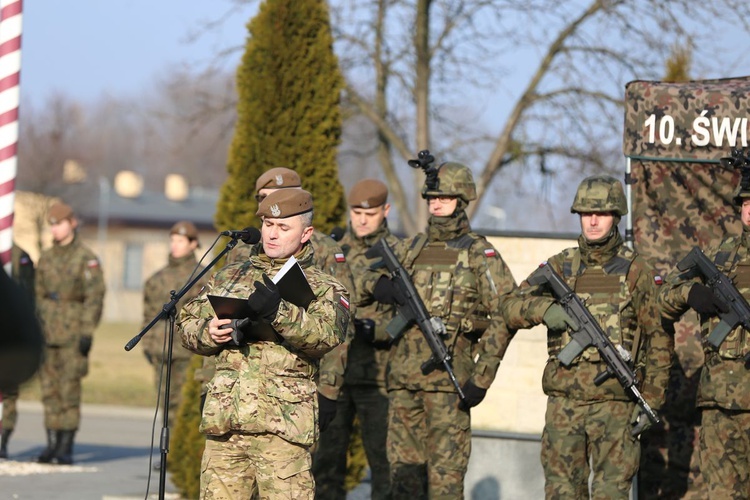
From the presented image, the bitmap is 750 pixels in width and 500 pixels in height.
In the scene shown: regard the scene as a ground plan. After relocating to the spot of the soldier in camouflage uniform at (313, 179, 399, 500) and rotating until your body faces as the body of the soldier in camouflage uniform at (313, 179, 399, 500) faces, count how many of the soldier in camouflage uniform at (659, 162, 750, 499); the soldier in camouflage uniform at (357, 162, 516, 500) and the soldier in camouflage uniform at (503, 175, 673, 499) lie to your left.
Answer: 3

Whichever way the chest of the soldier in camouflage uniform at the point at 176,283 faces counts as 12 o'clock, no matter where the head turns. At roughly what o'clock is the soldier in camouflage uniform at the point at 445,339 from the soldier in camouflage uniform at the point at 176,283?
the soldier in camouflage uniform at the point at 445,339 is roughly at 10 o'clock from the soldier in camouflage uniform at the point at 176,283.

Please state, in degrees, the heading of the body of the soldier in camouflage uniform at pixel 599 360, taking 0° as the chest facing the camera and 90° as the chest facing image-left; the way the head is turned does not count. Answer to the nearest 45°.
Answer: approximately 0°

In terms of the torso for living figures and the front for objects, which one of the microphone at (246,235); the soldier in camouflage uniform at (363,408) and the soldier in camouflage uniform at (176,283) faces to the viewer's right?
the microphone

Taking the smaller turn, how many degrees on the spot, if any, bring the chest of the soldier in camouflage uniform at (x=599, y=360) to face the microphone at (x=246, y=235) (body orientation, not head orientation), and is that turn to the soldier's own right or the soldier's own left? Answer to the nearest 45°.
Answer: approximately 45° to the soldier's own right

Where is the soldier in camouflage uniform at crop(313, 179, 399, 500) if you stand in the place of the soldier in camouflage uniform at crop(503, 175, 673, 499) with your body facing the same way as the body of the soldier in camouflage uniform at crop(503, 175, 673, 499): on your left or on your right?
on your right

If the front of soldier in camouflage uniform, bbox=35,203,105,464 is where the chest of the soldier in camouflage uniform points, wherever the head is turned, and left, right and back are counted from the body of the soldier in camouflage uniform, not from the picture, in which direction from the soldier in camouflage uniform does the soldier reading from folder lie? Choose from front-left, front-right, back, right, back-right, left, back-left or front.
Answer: front-left

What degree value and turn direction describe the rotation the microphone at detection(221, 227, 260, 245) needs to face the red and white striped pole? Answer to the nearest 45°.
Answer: approximately 135° to its left

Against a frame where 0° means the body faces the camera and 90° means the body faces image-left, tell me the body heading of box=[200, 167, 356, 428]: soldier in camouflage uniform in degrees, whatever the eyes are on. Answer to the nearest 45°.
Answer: approximately 45°

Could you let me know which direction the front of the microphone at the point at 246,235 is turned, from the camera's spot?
facing to the right of the viewer

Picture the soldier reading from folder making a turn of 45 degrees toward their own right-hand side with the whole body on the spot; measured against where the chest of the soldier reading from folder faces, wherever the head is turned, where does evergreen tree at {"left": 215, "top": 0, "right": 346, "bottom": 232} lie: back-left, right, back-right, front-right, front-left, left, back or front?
right
